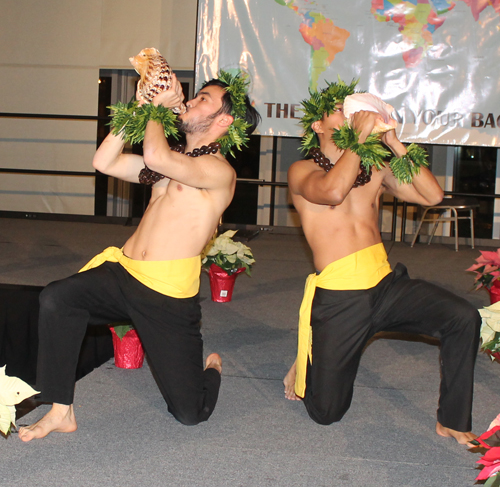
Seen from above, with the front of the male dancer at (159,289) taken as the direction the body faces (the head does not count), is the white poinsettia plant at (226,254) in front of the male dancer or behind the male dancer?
behind

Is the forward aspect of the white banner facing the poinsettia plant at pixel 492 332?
yes
